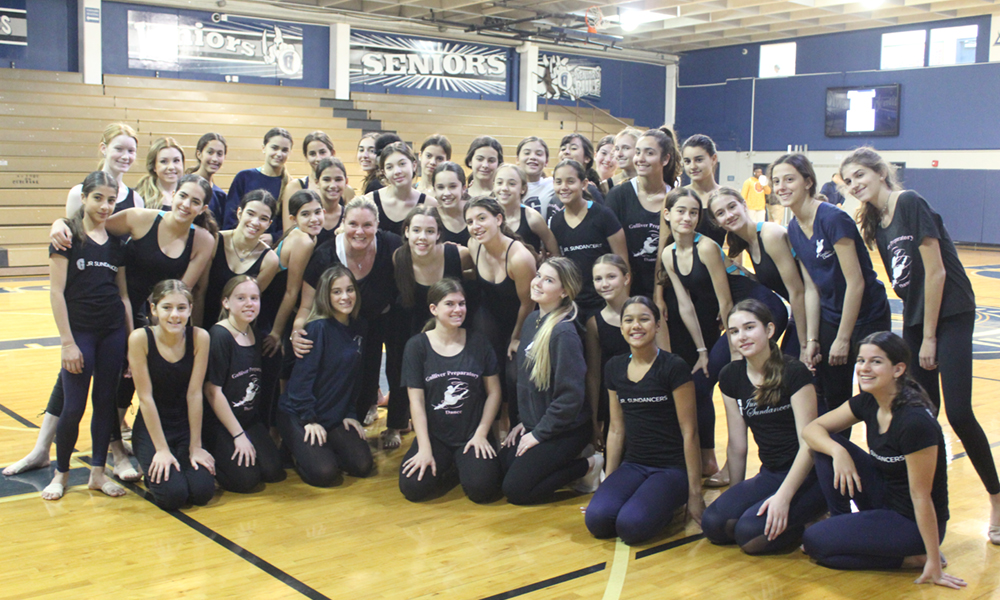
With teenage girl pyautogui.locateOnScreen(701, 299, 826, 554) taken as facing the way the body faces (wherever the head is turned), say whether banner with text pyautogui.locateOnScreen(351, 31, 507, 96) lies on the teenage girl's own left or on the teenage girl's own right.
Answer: on the teenage girl's own right

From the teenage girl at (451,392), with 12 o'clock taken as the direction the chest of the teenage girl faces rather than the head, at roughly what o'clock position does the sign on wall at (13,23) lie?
The sign on wall is roughly at 5 o'clock from the teenage girl.

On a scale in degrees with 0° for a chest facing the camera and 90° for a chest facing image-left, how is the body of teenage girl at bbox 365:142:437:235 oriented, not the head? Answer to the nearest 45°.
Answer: approximately 0°

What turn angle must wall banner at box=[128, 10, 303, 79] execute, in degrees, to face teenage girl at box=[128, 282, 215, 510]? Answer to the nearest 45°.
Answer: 0° — it already faces them

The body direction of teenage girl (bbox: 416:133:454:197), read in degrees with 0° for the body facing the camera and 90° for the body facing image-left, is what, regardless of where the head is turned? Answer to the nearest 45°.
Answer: approximately 0°

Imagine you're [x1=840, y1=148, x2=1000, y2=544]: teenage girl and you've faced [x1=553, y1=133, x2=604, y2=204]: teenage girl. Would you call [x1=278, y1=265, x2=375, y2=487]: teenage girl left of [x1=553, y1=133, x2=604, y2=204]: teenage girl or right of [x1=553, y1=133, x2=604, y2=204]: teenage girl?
left

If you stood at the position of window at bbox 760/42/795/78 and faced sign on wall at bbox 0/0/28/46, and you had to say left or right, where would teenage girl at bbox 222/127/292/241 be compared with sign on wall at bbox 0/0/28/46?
left

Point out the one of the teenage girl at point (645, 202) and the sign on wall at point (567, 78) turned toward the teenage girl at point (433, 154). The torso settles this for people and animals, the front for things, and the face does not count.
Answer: the sign on wall

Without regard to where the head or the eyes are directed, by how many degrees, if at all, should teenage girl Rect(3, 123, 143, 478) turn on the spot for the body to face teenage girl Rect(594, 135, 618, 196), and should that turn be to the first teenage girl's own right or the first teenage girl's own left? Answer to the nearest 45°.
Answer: approximately 90° to the first teenage girl's own left

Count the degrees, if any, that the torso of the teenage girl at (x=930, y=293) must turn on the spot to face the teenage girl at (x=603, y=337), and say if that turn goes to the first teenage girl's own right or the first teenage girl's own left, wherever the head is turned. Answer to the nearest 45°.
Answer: approximately 45° to the first teenage girl's own right
